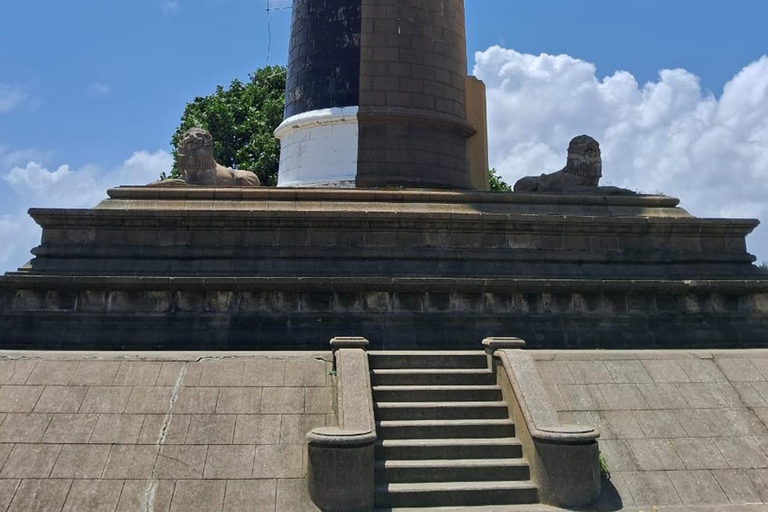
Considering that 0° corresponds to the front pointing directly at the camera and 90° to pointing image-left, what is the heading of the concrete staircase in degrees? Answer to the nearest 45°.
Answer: approximately 0°

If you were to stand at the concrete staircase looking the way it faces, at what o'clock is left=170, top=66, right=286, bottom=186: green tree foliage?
The green tree foliage is roughly at 5 o'clock from the concrete staircase.

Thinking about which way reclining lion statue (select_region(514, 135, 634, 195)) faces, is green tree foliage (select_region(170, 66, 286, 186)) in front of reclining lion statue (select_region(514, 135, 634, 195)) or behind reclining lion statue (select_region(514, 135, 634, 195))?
behind
